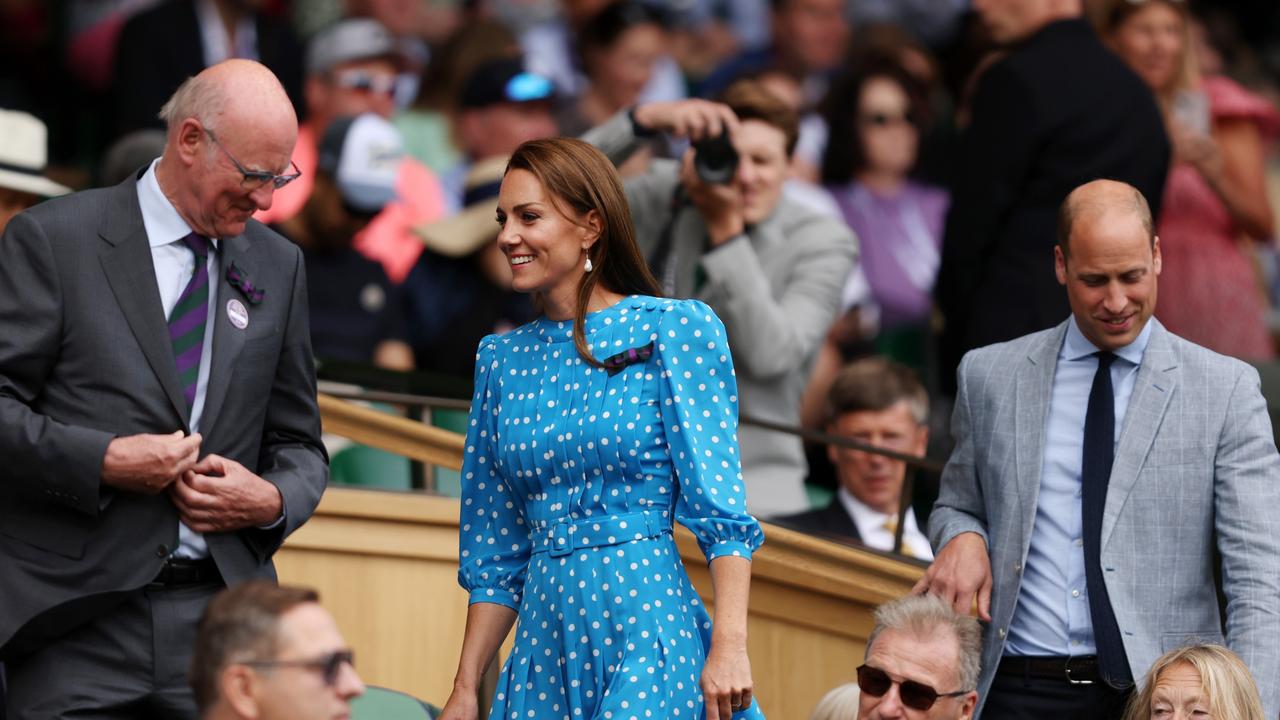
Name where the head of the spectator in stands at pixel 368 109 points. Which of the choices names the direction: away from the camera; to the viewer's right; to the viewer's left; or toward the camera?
toward the camera

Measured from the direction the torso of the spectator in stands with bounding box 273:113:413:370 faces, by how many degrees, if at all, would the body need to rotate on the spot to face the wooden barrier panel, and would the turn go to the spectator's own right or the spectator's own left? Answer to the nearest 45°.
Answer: approximately 45° to the spectator's own right

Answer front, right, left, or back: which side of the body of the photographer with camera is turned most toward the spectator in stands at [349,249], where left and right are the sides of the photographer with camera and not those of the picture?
right

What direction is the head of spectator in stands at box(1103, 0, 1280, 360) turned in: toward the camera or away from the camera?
toward the camera

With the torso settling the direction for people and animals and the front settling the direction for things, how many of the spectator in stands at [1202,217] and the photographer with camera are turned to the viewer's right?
0

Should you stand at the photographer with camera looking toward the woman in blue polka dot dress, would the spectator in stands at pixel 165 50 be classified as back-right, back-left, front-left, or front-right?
back-right

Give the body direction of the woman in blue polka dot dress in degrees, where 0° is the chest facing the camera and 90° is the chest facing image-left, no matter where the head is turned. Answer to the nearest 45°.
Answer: approximately 45°

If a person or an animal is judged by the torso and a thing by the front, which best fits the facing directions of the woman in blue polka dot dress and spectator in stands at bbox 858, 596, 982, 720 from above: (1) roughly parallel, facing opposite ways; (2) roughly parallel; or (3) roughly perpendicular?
roughly parallel

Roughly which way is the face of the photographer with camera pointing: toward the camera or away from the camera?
toward the camera

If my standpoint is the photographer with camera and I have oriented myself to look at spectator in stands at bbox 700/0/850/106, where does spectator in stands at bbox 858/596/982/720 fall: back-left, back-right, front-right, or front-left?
back-right

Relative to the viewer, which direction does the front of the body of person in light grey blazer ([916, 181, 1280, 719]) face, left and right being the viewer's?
facing the viewer

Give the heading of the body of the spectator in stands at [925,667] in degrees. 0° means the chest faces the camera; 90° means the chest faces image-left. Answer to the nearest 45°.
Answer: approximately 45°

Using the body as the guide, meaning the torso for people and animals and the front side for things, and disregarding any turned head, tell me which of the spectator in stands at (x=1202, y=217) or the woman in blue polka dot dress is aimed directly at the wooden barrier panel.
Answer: the spectator in stands

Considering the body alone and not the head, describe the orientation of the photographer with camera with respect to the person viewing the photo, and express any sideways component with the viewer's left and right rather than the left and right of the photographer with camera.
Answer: facing the viewer and to the left of the viewer
